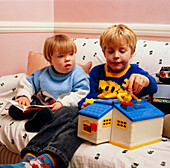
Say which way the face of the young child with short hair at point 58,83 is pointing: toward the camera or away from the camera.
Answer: toward the camera

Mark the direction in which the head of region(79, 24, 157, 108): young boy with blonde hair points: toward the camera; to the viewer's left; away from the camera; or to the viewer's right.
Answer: toward the camera

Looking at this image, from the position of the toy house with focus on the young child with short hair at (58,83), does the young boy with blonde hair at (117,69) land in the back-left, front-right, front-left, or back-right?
front-right

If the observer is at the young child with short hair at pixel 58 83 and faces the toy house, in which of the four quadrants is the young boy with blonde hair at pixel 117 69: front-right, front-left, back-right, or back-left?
front-left

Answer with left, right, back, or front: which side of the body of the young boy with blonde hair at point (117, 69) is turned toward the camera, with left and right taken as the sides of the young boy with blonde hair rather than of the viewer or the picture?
front
